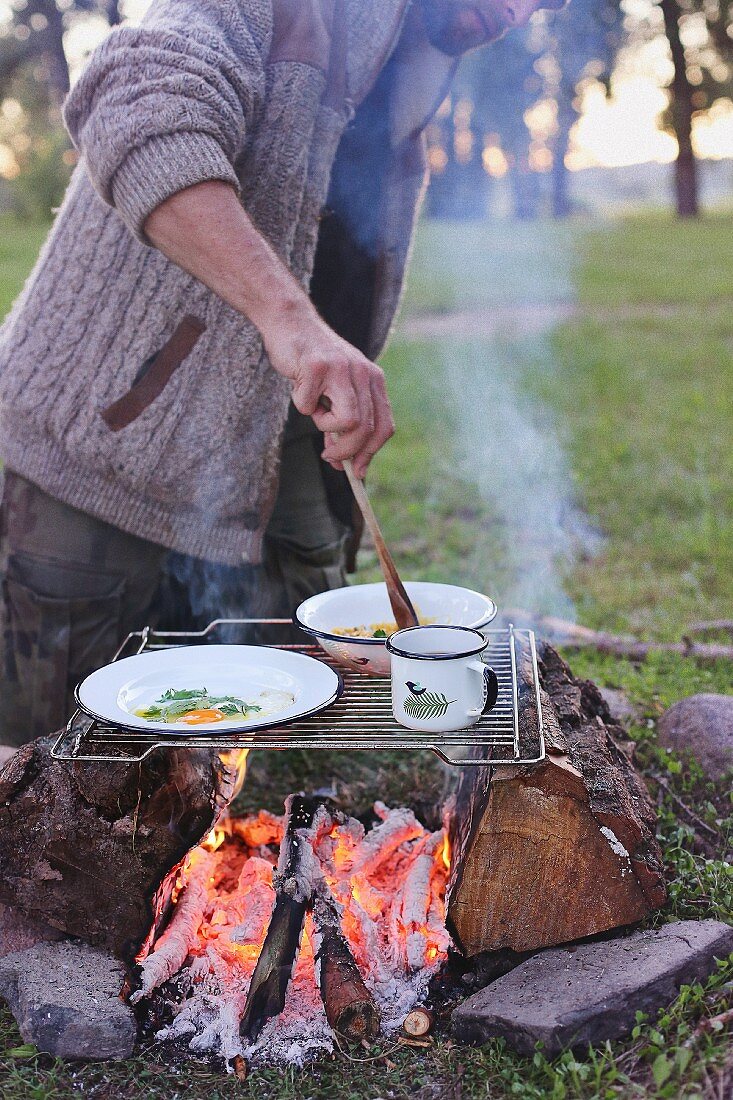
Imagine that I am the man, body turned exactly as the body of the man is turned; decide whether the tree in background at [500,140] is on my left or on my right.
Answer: on my left

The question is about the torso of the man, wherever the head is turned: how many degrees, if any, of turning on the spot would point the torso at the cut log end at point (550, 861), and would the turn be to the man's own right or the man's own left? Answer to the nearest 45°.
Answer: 0° — they already face it

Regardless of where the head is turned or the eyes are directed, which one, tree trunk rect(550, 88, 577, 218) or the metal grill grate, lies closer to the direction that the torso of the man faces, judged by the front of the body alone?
the metal grill grate

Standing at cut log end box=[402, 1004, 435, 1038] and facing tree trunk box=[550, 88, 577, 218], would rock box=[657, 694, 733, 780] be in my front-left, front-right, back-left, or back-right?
front-right

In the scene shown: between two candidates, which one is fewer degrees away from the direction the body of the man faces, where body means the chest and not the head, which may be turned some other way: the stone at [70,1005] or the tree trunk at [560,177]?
the stone

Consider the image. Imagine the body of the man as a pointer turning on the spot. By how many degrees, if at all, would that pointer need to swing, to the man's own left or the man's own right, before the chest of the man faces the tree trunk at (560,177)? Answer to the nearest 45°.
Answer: approximately 135° to the man's own left

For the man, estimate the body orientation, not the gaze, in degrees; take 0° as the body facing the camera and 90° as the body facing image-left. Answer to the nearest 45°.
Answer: approximately 315°
